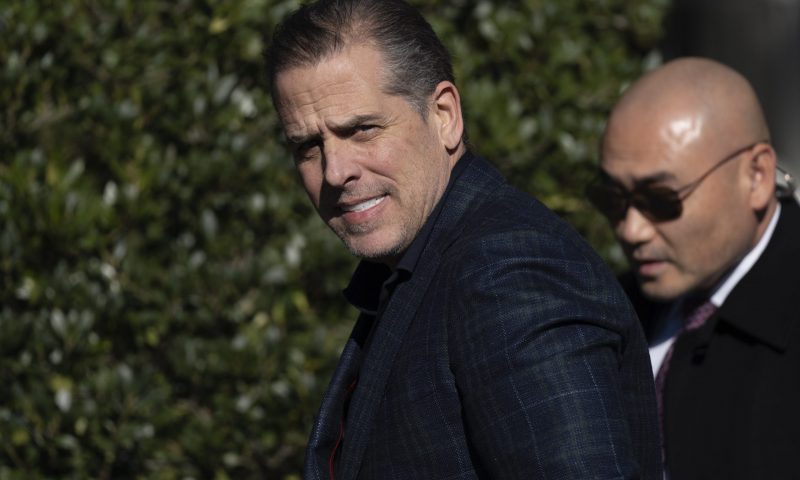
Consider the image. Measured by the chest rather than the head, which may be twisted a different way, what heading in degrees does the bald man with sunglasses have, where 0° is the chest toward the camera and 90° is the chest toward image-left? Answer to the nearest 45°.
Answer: approximately 45°
